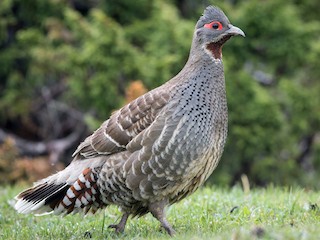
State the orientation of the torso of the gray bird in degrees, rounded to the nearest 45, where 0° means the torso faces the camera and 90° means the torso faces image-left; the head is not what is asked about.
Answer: approximately 270°
